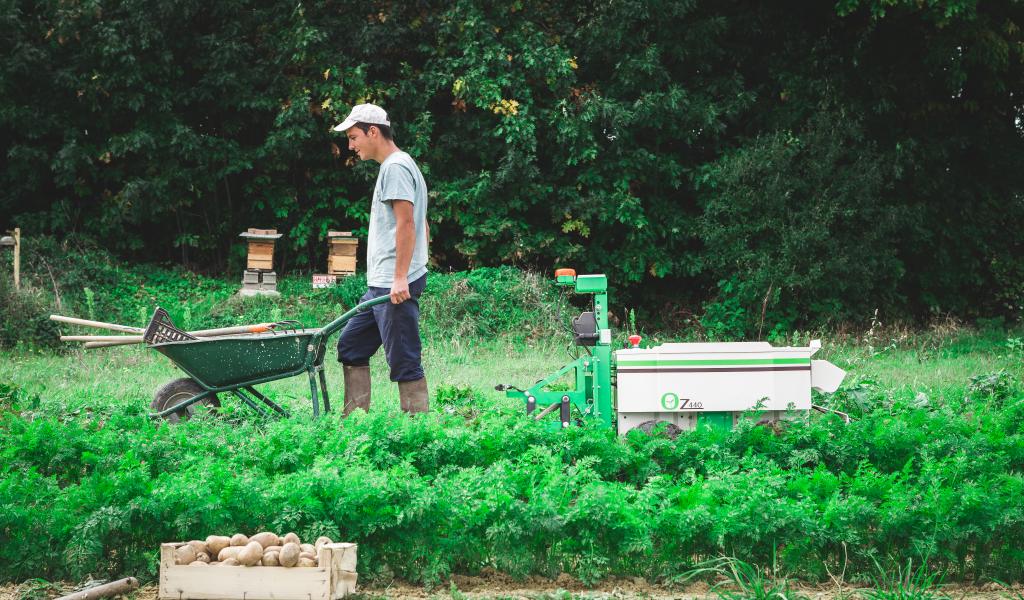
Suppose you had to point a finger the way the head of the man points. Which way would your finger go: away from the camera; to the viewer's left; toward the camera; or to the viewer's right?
to the viewer's left

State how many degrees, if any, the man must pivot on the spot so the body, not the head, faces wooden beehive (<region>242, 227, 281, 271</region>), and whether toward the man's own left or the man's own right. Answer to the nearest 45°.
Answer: approximately 90° to the man's own right

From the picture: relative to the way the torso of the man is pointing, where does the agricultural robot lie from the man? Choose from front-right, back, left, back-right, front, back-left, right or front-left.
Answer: back

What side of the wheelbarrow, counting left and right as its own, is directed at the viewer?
left

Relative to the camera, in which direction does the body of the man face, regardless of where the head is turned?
to the viewer's left

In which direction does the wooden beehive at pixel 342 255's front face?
toward the camera

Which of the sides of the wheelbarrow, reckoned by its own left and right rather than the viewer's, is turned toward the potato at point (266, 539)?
left

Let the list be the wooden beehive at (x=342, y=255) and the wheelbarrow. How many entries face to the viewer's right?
0

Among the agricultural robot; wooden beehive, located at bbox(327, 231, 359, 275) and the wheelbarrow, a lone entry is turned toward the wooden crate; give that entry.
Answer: the wooden beehive

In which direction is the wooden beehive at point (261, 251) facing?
toward the camera
